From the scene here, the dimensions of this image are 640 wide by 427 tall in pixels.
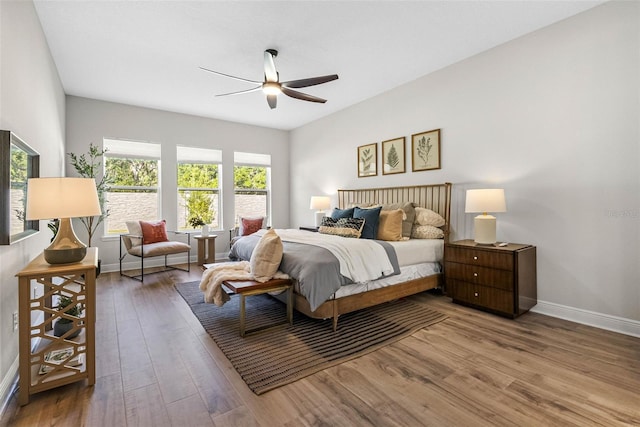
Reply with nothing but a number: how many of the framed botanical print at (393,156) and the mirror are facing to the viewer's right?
1

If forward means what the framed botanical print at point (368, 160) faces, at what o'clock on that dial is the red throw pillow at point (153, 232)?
The red throw pillow is roughly at 1 o'clock from the framed botanical print.

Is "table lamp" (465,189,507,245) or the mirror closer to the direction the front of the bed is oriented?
the mirror

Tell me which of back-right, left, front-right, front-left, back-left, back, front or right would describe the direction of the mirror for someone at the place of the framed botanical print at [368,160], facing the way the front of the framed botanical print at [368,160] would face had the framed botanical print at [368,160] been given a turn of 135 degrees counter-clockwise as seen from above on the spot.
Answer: back-right

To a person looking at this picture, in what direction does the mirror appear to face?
facing to the right of the viewer

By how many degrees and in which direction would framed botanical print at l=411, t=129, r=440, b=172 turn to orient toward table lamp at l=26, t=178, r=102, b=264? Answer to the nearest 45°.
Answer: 0° — it already faces it

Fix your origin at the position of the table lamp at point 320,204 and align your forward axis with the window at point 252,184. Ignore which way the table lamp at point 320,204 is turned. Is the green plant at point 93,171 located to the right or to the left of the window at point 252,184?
left

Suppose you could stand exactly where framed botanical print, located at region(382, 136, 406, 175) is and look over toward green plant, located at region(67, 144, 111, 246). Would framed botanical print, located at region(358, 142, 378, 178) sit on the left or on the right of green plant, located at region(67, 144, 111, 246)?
right

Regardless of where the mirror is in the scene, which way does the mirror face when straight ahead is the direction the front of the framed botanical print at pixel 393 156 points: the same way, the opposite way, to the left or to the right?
the opposite way

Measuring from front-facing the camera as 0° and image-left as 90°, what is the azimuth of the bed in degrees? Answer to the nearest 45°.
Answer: approximately 45°

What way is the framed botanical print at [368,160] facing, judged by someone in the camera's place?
facing the viewer and to the left of the viewer

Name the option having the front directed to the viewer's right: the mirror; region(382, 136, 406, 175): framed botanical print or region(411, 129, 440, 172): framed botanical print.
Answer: the mirror

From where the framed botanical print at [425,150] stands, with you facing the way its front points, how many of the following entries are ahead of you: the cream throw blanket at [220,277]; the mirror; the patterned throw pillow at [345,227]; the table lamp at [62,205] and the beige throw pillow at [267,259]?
5

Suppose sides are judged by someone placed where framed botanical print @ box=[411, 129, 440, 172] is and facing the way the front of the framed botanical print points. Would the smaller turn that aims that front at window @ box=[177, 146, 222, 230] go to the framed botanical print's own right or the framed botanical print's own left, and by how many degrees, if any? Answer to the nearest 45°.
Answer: approximately 45° to the framed botanical print's own right

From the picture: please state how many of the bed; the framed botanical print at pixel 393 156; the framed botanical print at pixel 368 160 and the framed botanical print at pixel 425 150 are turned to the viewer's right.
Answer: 0
